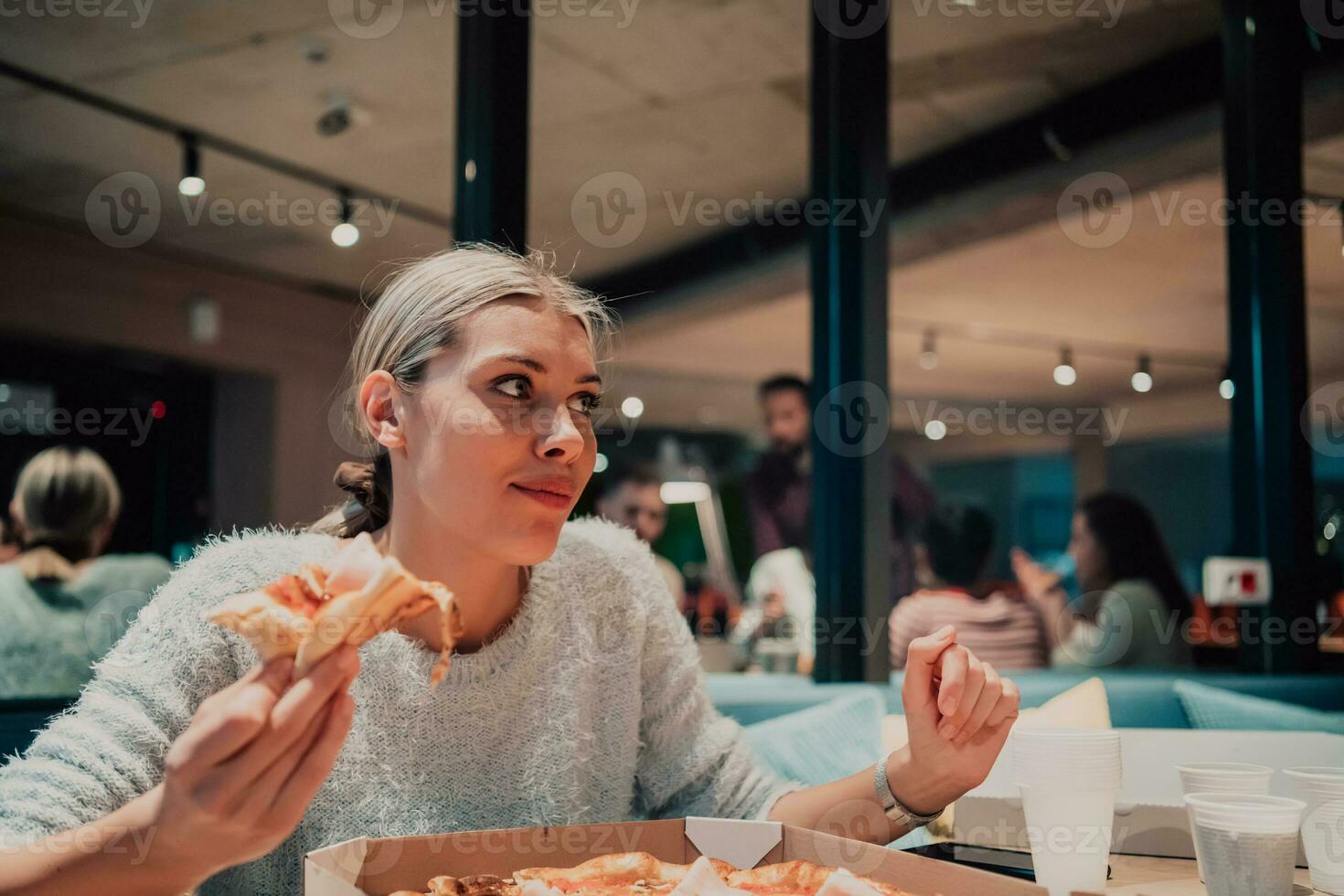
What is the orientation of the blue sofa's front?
toward the camera

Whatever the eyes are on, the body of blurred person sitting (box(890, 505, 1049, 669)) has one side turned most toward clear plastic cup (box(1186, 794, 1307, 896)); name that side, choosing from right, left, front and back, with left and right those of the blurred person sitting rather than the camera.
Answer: back

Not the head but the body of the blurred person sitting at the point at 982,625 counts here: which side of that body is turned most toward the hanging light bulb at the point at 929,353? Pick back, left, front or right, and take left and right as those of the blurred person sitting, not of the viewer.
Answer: front

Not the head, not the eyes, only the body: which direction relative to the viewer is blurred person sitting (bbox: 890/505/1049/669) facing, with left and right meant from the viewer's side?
facing away from the viewer

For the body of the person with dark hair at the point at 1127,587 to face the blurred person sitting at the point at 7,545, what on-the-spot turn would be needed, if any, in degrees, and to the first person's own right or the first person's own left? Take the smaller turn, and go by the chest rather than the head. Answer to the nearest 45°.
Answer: approximately 45° to the first person's own left

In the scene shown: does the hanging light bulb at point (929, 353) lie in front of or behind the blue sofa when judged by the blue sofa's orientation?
behind

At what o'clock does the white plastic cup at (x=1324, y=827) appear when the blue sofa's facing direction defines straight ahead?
The white plastic cup is roughly at 12 o'clock from the blue sofa.

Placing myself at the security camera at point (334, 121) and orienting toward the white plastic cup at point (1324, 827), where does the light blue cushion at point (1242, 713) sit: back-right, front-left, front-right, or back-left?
front-left

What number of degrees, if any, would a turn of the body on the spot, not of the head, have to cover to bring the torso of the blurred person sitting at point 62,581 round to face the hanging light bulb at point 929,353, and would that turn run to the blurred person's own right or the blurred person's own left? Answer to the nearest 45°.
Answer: approximately 45° to the blurred person's own right

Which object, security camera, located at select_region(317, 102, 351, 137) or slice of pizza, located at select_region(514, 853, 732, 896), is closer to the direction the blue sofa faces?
the slice of pizza

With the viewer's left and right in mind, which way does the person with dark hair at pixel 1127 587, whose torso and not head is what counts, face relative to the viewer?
facing to the left of the viewer

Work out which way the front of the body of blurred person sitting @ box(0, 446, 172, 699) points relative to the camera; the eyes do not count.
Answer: away from the camera

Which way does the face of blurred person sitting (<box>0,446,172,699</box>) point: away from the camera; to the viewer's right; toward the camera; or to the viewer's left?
away from the camera

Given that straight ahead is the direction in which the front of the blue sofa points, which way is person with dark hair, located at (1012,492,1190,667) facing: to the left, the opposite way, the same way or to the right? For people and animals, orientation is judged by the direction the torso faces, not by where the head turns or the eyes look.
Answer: to the right

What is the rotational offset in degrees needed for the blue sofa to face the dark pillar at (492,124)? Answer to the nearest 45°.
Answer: approximately 90° to its right

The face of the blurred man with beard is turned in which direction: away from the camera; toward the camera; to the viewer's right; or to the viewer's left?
toward the camera
